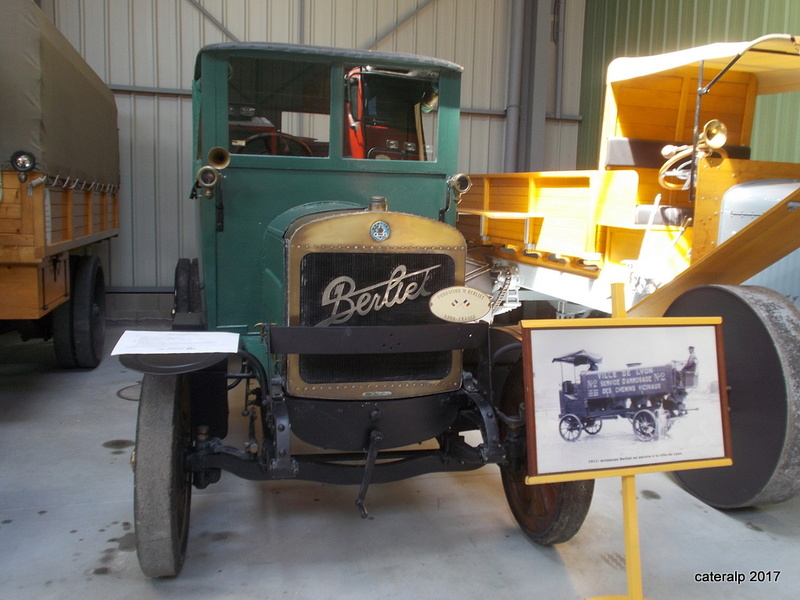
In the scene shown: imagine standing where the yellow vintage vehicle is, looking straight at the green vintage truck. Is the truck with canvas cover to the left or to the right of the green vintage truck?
right

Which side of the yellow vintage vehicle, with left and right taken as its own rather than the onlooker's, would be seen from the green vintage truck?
right

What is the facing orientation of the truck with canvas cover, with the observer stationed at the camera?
facing the viewer and to the left of the viewer

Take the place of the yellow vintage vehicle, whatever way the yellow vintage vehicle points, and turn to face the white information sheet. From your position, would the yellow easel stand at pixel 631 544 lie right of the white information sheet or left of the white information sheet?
left

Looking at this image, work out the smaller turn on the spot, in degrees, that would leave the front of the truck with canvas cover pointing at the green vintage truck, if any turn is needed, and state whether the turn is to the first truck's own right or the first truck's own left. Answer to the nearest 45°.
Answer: approximately 90° to the first truck's own left

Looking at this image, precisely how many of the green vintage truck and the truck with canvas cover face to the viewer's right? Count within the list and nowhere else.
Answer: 0

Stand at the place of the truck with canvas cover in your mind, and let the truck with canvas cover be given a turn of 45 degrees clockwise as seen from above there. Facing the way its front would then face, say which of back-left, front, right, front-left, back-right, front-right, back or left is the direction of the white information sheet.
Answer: left

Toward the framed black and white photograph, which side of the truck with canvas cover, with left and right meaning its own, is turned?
left

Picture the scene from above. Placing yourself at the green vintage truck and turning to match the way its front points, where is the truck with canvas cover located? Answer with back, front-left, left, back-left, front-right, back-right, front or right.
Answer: back-right

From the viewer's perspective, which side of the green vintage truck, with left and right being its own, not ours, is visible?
front

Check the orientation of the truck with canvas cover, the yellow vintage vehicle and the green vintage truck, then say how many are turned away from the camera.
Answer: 0

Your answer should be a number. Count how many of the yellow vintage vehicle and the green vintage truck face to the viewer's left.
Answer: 0

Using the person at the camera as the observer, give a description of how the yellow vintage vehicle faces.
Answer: facing the viewer and to the right of the viewer

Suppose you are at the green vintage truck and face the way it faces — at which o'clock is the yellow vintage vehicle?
The yellow vintage vehicle is roughly at 8 o'clock from the green vintage truck.
